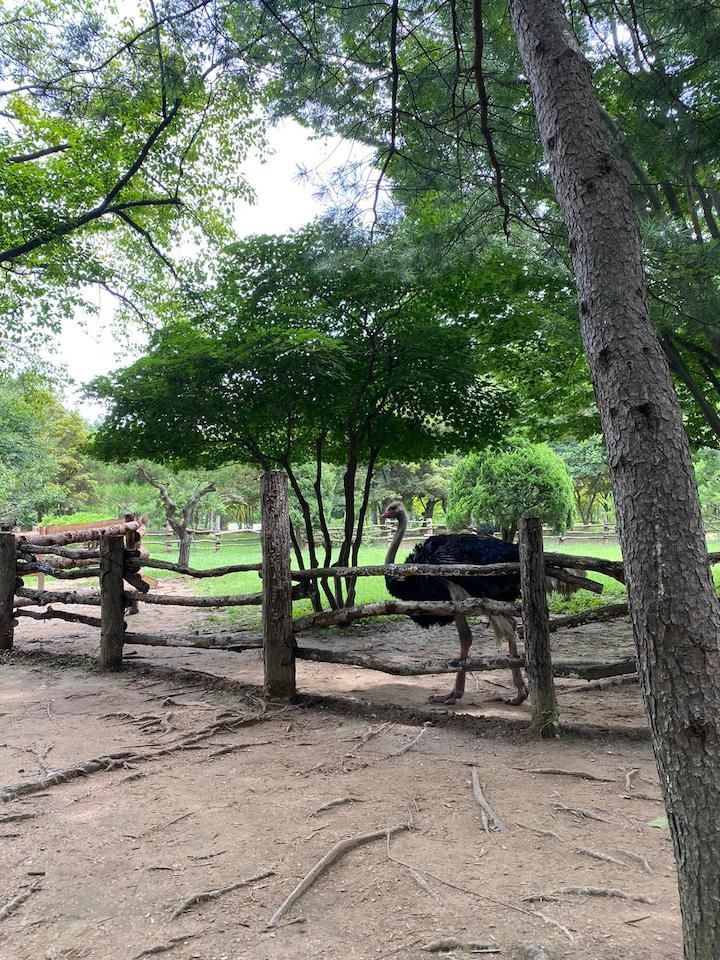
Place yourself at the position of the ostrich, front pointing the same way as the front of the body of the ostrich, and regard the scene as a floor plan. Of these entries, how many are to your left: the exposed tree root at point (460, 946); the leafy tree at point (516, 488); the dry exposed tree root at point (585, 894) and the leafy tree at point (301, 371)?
2

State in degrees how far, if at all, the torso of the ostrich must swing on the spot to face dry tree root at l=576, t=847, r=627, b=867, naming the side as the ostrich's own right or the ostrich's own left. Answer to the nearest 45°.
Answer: approximately 90° to the ostrich's own left

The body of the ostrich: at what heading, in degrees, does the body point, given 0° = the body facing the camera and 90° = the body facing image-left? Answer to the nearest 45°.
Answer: approximately 90°

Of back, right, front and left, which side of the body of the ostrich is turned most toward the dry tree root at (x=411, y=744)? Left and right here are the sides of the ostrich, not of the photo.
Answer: left

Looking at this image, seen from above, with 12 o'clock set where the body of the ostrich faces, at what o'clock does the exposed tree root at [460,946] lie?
The exposed tree root is roughly at 9 o'clock from the ostrich.

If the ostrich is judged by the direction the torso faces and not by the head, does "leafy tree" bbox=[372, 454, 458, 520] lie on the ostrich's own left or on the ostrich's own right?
on the ostrich's own right

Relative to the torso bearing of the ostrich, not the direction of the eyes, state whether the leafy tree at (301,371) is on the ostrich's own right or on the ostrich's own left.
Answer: on the ostrich's own right

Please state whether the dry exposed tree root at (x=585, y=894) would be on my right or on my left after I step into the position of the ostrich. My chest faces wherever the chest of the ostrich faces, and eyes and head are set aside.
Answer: on my left
